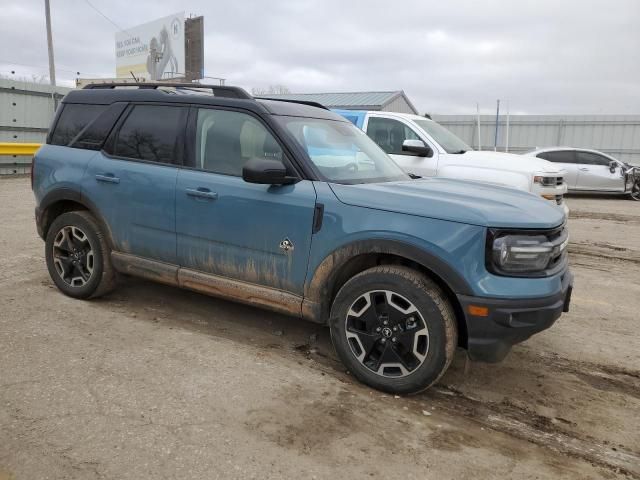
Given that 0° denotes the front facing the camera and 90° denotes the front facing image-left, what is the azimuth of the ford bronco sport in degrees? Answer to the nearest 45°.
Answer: approximately 315°

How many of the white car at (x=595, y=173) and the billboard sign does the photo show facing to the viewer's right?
1

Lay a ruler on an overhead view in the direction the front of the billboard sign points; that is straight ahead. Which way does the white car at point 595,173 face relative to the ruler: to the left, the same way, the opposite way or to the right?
to the left

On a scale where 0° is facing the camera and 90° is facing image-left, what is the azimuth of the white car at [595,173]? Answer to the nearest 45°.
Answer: approximately 270°

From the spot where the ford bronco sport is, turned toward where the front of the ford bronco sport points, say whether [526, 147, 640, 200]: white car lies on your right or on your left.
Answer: on your left

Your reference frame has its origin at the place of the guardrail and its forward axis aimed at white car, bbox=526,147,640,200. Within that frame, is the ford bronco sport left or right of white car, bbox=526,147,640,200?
right

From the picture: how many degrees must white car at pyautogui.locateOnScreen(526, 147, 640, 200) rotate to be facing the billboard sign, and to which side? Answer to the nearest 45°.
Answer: approximately 135° to its left

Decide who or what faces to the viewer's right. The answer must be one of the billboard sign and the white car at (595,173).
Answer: the white car

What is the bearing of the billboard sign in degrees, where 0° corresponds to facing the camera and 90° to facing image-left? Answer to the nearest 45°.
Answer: approximately 45°

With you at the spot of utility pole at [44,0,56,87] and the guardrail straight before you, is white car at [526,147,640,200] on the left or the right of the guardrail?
left

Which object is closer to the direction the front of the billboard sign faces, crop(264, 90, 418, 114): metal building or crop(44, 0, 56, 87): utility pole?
the utility pole

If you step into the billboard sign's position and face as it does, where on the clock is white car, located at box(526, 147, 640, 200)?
The white car is roughly at 10 o'clock from the billboard sign.
